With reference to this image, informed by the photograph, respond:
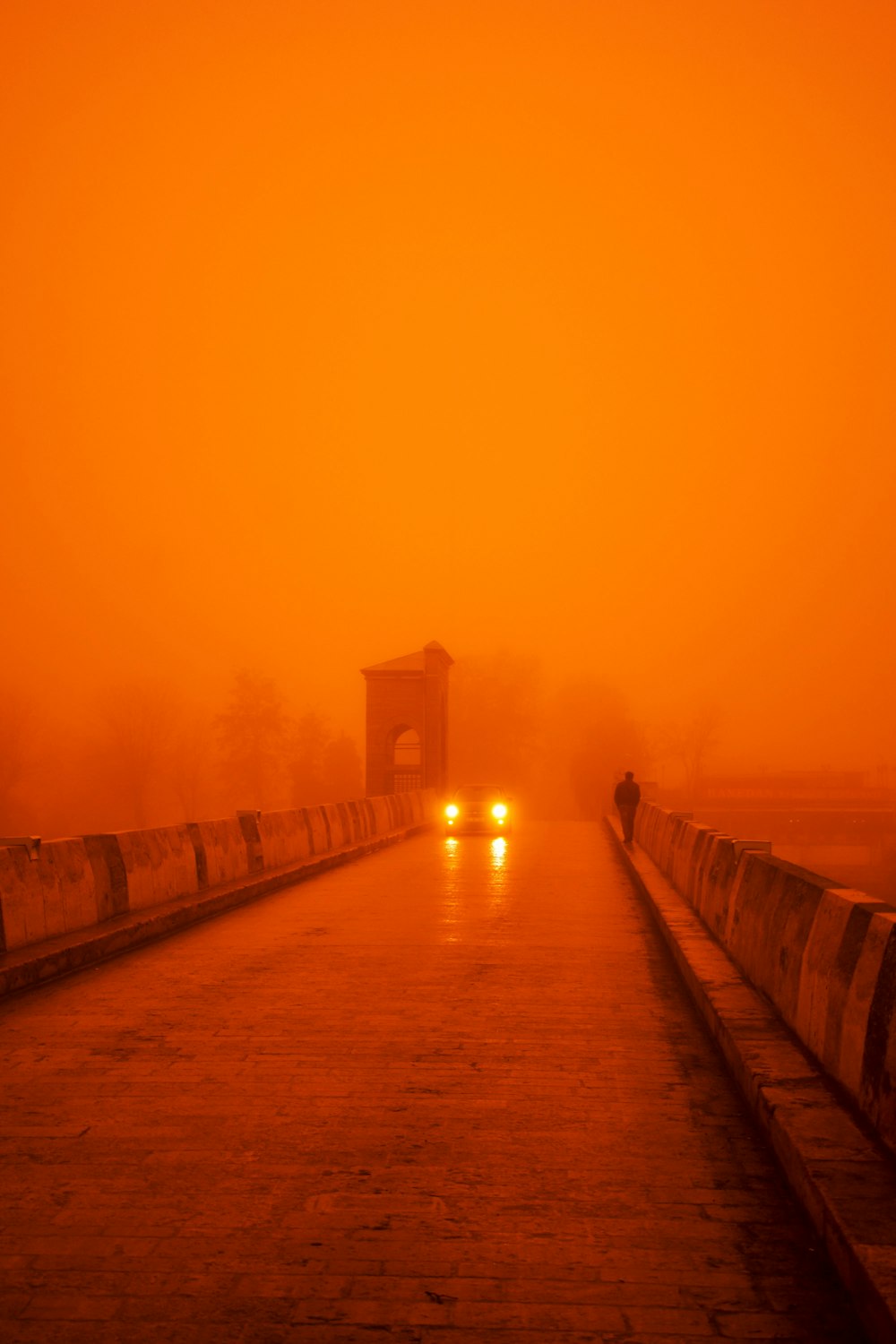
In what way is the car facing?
toward the camera

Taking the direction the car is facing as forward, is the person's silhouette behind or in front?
in front
